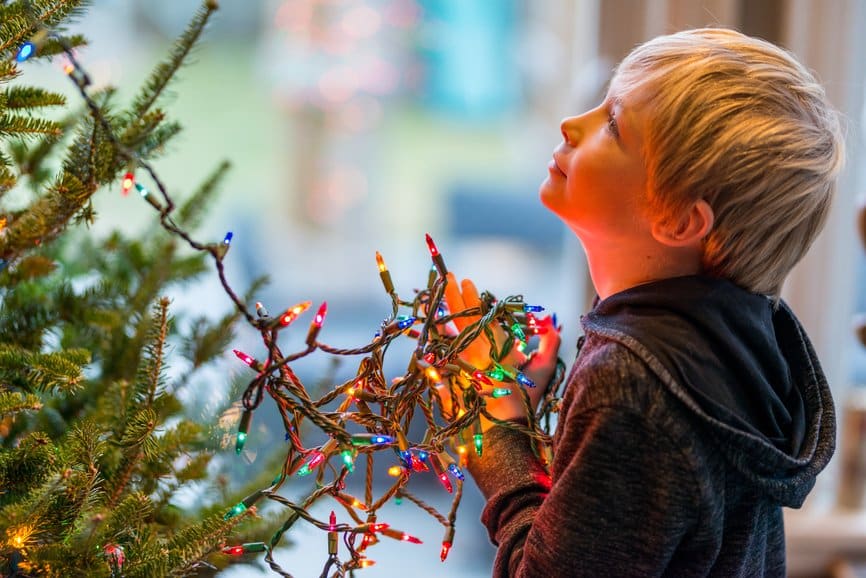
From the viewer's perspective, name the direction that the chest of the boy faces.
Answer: to the viewer's left

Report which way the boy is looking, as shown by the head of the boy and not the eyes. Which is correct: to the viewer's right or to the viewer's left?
to the viewer's left
